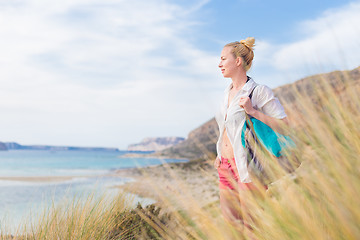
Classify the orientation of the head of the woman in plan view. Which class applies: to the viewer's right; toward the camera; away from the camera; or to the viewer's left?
to the viewer's left

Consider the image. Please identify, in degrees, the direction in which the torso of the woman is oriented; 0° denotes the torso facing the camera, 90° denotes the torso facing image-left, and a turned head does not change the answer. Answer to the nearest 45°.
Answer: approximately 45°
